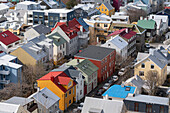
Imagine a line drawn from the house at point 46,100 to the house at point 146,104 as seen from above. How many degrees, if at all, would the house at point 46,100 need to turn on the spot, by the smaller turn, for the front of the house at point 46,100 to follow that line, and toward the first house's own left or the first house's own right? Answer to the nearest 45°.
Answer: approximately 45° to the first house's own left

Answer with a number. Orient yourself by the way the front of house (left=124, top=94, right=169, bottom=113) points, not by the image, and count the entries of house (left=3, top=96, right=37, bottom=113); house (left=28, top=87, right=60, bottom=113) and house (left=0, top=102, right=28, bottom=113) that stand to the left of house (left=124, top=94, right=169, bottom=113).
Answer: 0

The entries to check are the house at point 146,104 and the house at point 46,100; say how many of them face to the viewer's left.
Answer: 0

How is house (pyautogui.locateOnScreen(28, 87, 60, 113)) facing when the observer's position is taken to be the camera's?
facing the viewer and to the right of the viewer

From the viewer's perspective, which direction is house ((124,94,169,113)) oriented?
toward the camera

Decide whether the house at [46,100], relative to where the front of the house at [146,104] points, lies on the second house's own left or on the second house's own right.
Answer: on the second house's own right

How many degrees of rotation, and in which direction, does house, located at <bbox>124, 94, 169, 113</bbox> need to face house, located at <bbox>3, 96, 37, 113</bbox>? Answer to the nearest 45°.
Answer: approximately 90° to its right

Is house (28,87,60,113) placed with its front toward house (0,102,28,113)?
no

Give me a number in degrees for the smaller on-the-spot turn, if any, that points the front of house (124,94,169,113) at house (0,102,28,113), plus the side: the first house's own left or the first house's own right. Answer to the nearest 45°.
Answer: approximately 90° to the first house's own right
